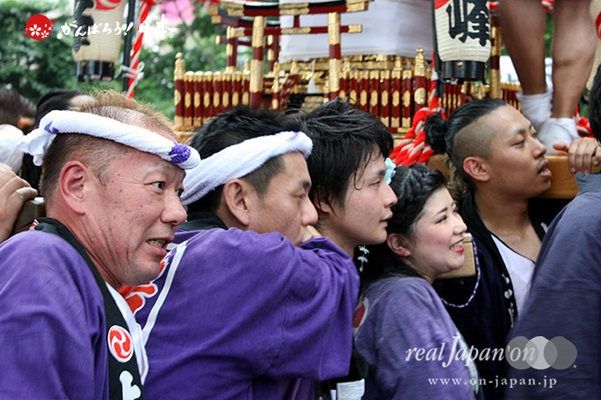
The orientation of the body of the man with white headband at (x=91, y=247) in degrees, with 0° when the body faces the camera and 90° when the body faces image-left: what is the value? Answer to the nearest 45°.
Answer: approximately 270°

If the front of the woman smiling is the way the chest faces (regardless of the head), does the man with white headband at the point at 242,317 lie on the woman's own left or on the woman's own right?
on the woman's own right

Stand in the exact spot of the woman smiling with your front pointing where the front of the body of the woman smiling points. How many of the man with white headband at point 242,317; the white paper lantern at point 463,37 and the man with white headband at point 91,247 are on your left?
1

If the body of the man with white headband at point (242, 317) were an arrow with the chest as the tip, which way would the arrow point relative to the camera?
to the viewer's right

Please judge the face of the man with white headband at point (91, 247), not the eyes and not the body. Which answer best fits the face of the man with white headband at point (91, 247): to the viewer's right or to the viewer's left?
to the viewer's right

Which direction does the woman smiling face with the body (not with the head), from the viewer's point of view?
to the viewer's right

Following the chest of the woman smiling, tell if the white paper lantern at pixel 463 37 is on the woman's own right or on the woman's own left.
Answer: on the woman's own left

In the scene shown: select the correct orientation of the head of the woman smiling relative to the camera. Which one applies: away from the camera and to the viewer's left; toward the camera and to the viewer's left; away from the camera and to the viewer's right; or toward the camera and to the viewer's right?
toward the camera and to the viewer's right
